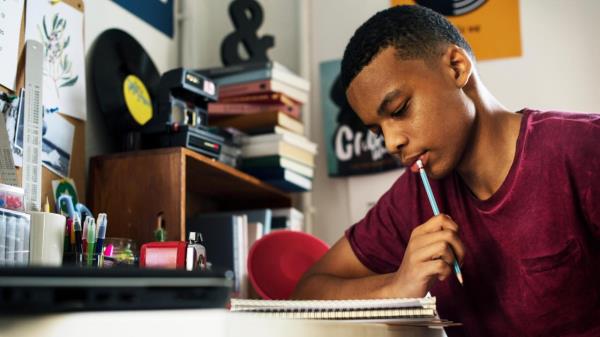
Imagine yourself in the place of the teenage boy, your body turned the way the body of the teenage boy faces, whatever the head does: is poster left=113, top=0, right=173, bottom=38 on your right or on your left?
on your right

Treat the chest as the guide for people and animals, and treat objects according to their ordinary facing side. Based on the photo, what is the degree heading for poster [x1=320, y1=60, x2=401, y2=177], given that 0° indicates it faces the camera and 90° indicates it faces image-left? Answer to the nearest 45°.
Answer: approximately 0°

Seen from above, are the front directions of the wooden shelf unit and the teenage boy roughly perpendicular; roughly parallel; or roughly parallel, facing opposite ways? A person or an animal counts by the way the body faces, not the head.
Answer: roughly perpendicular

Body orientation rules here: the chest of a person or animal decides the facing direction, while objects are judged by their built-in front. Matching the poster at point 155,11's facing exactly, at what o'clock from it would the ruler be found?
The ruler is roughly at 2 o'clock from the poster.

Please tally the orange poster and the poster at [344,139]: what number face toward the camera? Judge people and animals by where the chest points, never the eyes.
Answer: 2

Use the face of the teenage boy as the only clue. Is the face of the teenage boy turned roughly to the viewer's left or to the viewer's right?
to the viewer's left

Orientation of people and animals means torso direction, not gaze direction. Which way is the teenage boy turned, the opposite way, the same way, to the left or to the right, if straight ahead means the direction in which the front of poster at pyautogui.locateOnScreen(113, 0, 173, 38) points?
to the right
